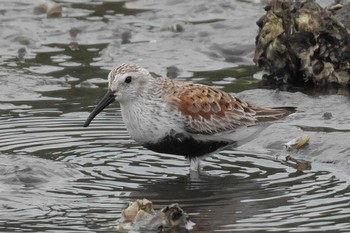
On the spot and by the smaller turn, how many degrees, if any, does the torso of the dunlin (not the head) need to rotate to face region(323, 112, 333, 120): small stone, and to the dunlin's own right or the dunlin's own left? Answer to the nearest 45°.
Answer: approximately 135° to the dunlin's own right

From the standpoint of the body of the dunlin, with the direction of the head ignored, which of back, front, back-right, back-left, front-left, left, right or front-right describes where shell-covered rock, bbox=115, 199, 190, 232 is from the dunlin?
left

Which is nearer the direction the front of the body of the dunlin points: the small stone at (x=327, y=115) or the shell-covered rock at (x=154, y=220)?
the shell-covered rock

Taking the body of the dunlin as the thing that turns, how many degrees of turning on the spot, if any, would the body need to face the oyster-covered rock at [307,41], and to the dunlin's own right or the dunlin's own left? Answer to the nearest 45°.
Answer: approximately 135° to the dunlin's own right

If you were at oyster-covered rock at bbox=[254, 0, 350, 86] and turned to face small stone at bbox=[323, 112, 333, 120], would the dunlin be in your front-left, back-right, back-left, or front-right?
front-right

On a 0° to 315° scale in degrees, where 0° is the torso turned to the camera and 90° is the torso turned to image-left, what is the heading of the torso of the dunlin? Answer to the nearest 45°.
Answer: approximately 90°
